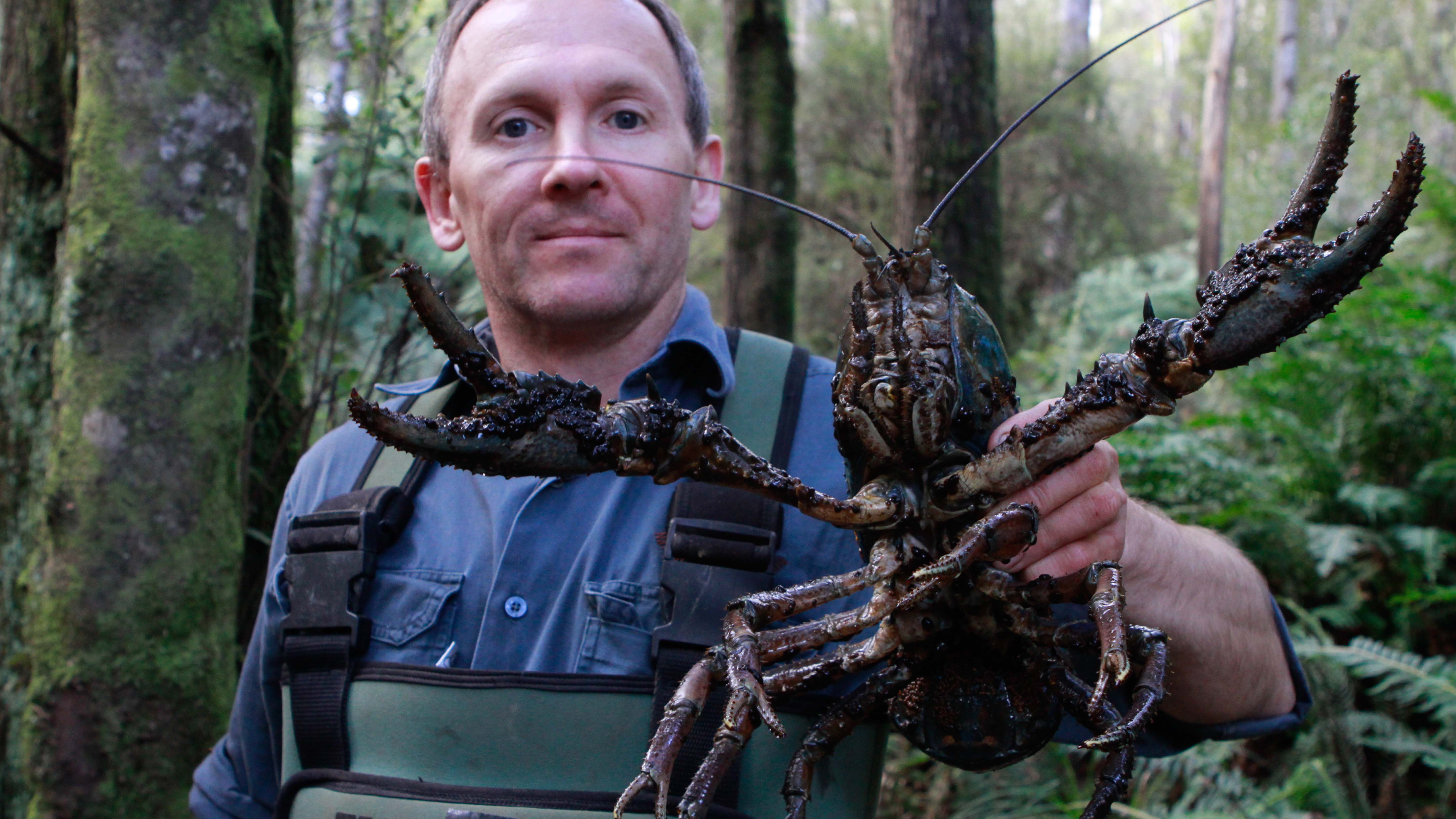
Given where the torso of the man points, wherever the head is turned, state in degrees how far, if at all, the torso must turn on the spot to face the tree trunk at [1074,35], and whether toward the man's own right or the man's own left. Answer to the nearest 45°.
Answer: approximately 180°

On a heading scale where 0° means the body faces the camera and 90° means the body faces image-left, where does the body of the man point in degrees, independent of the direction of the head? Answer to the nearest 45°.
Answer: approximately 0°

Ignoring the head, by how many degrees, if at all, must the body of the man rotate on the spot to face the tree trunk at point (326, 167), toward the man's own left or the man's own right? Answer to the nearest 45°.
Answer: approximately 135° to the man's own right

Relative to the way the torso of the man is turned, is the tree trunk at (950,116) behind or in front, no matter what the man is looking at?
behind

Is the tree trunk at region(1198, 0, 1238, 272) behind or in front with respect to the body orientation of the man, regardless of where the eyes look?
behind

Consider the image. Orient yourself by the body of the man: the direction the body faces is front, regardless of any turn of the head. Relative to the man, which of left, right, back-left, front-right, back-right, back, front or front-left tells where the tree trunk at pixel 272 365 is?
back-right

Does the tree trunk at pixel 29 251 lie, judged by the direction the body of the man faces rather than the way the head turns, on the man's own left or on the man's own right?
on the man's own right
